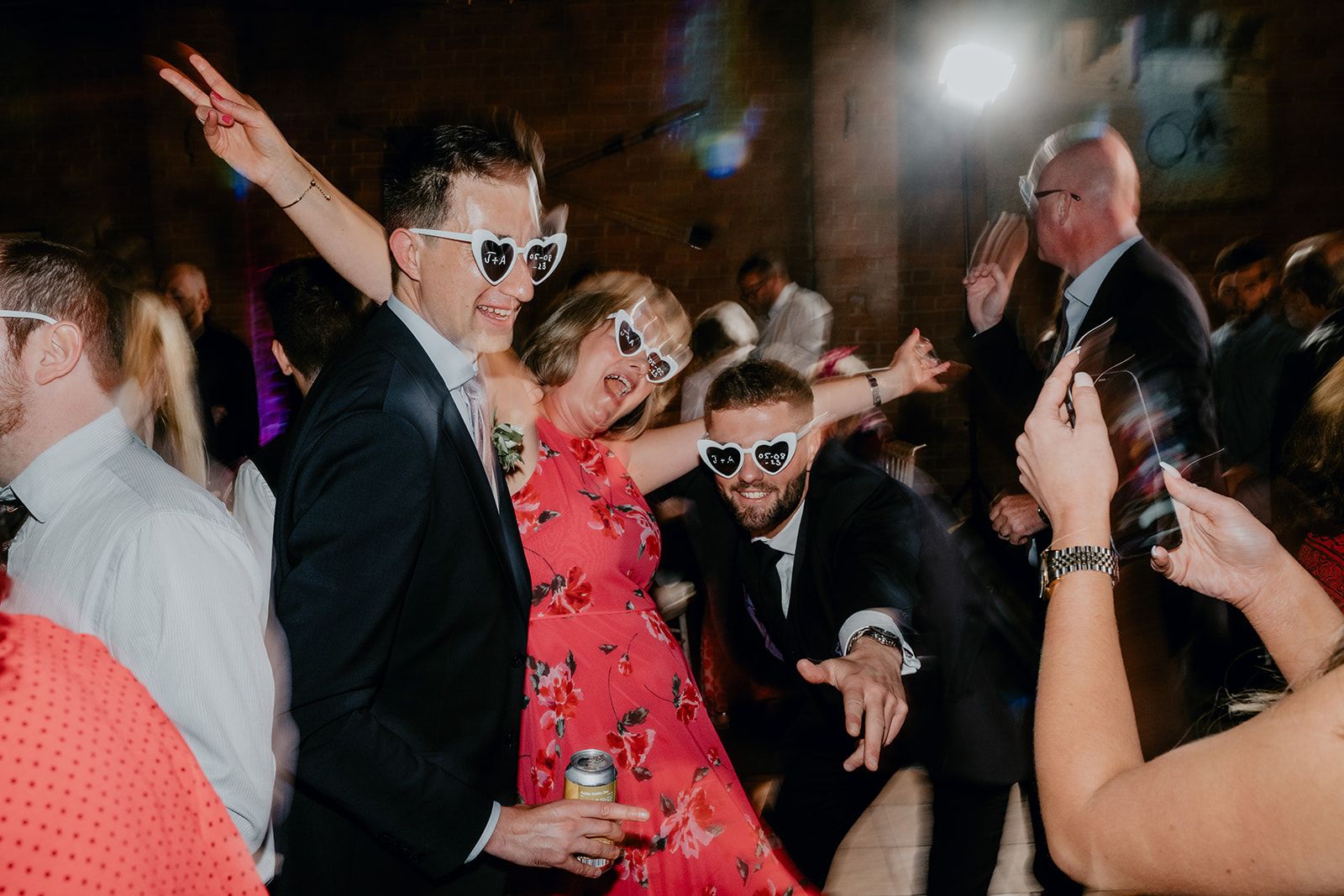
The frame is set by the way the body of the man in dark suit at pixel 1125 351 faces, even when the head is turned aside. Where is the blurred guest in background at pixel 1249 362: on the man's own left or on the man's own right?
on the man's own right

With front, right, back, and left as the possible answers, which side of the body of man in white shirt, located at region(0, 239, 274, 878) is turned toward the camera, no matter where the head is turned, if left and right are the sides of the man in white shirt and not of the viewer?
left

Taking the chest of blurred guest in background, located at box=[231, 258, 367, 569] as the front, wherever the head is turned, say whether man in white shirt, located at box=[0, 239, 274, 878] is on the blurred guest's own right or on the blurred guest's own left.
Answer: on the blurred guest's own left

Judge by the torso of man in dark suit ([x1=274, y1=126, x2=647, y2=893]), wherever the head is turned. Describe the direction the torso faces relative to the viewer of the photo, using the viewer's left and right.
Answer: facing to the right of the viewer

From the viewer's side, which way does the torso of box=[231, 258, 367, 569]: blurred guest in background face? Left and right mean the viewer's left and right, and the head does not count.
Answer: facing away from the viewer and to the left of the viewer

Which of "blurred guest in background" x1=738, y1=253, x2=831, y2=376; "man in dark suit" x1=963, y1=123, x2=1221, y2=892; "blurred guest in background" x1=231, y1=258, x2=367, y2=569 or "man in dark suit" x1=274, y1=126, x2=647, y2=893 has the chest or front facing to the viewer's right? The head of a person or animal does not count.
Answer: "man in dark suit" x1=274, y1=126, x2=647, y2=893

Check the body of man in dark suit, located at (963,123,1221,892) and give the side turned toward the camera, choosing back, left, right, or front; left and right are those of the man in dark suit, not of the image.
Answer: left
